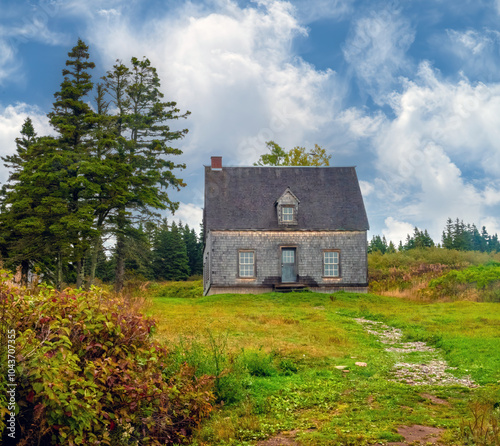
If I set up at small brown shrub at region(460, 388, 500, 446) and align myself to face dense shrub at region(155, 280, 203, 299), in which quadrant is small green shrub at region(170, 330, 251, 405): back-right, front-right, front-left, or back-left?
front-left

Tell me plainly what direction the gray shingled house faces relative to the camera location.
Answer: facing the viewer

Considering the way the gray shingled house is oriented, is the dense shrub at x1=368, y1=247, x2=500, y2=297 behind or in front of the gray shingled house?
behind

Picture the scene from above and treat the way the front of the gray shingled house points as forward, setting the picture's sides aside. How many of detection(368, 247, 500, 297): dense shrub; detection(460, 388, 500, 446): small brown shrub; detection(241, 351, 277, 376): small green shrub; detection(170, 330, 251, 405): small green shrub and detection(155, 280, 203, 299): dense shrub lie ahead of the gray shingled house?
3

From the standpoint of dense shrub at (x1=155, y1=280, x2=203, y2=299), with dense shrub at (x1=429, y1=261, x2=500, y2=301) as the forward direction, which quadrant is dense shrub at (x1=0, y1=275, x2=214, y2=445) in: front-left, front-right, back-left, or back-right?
front-right

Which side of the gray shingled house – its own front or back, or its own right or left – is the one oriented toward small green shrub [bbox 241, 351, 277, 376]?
front

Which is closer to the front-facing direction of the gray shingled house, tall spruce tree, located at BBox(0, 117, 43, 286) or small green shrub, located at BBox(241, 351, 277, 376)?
the small green shrub

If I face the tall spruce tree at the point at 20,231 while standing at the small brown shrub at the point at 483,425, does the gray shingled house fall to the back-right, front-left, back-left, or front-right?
front-right

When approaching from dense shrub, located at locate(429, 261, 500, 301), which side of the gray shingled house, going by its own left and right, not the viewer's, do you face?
left

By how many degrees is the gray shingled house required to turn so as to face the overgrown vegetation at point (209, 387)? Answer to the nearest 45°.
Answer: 0° — it already faces it

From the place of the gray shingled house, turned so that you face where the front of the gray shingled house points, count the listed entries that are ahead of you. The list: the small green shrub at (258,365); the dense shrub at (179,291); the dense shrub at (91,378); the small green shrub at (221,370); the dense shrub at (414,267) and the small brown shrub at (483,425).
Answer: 4

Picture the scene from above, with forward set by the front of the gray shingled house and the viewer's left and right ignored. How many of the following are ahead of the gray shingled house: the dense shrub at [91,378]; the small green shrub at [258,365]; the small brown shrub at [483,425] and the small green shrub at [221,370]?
4

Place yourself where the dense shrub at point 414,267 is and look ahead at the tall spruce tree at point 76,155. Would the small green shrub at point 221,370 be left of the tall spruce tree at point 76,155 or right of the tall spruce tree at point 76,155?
left

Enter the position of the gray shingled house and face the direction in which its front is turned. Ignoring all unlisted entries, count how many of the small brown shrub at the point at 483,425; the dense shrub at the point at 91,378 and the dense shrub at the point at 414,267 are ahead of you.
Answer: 2

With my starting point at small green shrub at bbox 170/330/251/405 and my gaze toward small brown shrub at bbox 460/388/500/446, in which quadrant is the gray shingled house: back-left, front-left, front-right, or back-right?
back-left
